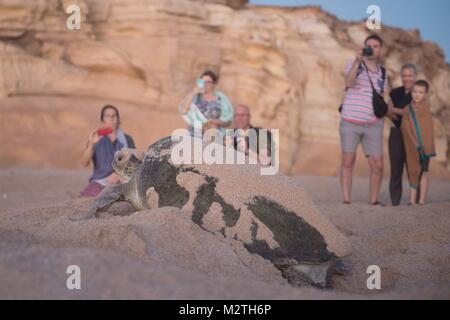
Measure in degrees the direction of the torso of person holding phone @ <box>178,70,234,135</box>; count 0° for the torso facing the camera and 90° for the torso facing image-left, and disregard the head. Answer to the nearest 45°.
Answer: approximately 0°

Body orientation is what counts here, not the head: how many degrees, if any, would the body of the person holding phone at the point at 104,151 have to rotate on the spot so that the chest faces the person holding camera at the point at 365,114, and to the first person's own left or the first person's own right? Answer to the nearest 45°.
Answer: approximately 90° to the first person's own left

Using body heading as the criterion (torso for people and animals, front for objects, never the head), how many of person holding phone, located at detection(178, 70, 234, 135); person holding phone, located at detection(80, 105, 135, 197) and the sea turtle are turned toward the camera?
2

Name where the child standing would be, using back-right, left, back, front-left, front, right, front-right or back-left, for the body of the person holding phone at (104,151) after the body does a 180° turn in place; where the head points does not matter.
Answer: right

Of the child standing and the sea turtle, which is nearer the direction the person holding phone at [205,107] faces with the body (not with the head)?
the sea turtle

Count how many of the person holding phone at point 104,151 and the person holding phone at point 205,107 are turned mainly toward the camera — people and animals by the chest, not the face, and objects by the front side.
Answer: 2

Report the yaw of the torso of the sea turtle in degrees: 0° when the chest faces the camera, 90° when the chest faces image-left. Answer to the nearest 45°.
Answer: approximately 135°
